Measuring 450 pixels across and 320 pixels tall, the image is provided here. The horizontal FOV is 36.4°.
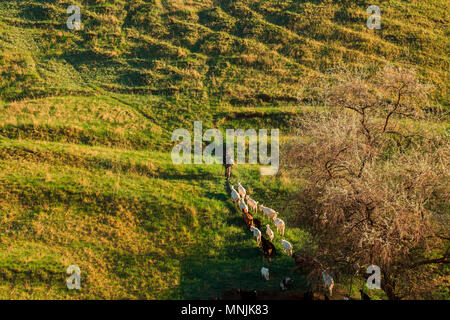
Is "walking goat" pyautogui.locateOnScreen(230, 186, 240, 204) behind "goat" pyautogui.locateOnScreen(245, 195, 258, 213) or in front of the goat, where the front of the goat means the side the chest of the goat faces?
in front

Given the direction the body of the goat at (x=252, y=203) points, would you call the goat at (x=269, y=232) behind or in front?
behind

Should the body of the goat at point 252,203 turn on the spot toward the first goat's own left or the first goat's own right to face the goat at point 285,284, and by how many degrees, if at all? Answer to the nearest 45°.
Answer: approximately 135° to the first goat's own left

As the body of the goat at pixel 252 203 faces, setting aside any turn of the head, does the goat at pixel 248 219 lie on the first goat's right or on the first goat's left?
on the first goat's left

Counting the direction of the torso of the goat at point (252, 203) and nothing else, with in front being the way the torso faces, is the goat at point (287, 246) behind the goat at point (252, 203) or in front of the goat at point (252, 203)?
behind

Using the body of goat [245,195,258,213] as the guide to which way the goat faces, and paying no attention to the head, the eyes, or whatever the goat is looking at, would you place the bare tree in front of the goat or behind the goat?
behind

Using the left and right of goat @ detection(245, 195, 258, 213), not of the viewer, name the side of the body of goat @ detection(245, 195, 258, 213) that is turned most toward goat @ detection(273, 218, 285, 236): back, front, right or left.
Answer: back

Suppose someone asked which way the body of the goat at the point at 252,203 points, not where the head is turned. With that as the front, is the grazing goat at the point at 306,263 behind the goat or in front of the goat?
behind

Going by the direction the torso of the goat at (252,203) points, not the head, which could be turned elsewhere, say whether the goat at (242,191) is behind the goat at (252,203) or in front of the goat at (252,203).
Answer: in front

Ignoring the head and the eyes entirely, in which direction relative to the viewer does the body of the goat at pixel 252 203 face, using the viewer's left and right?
facing away from the viewer and to the left of the viewer

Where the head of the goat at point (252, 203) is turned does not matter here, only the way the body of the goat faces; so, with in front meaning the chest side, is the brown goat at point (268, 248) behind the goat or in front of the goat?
behind
